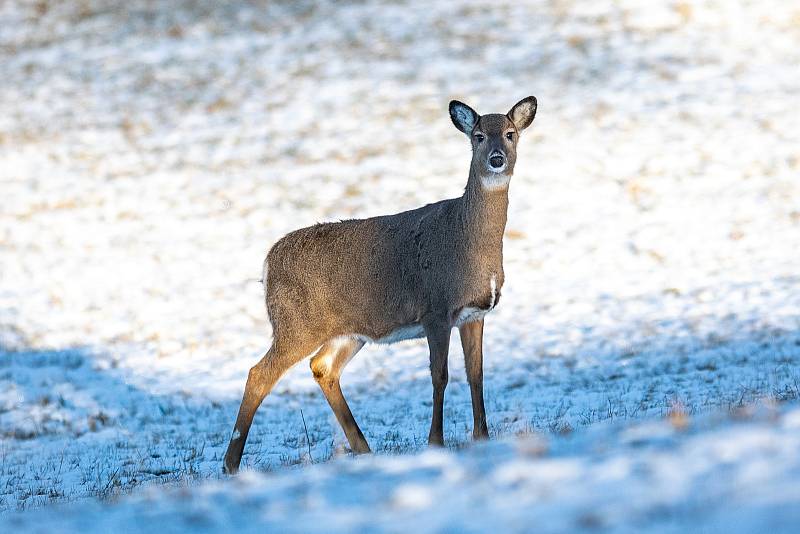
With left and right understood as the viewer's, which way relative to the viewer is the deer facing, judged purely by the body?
facing to the right of the viewer
